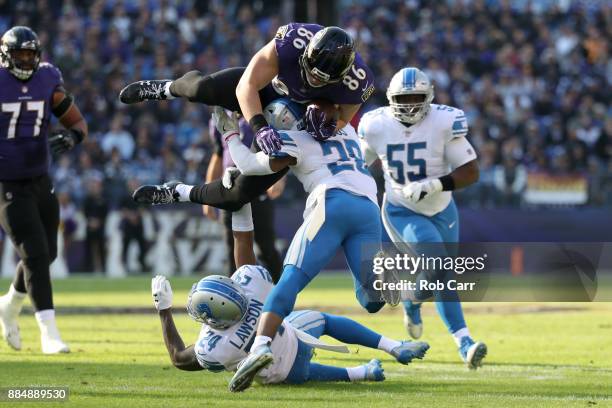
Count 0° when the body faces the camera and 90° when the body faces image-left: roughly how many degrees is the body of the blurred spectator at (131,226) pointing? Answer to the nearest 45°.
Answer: approximately 0°

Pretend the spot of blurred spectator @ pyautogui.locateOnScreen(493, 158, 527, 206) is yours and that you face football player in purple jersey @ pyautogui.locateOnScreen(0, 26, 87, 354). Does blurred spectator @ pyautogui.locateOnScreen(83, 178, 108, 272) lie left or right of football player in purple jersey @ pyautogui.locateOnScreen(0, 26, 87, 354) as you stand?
right

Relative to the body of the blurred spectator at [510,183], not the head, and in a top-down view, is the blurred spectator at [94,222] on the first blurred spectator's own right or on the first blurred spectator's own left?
on the first blurred spectator's own right

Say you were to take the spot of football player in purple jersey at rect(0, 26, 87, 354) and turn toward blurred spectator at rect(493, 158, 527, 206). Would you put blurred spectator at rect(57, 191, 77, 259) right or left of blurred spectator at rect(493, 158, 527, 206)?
left

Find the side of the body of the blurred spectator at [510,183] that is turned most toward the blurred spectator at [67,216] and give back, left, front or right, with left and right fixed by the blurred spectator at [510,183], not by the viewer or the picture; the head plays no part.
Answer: right

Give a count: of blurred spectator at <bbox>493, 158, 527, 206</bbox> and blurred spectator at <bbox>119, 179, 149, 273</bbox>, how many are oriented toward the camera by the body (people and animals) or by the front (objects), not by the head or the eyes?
2

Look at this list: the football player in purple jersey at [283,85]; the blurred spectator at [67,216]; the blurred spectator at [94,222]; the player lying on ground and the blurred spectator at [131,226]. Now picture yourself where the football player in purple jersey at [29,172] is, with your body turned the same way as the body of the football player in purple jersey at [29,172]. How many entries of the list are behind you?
3

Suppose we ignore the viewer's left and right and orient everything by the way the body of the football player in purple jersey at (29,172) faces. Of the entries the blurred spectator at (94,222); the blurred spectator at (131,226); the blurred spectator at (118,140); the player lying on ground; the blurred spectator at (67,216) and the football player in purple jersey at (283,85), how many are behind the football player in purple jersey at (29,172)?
4

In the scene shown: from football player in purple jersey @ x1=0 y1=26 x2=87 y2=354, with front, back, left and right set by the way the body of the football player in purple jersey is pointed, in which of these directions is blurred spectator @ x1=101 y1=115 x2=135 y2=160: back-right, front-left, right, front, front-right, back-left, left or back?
back

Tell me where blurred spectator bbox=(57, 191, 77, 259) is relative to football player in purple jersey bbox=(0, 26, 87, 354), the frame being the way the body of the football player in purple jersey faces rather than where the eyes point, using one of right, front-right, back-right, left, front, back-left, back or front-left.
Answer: back
